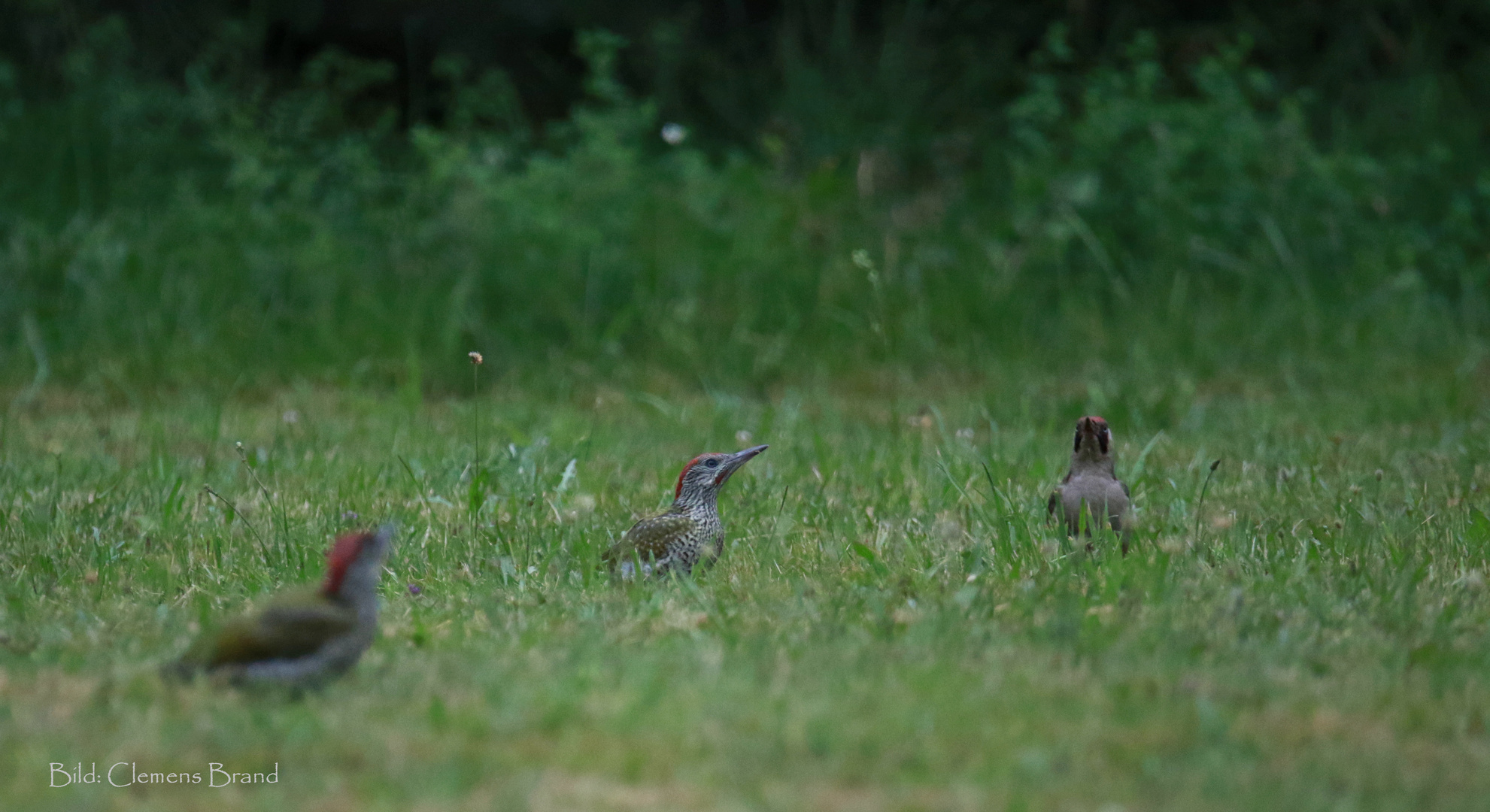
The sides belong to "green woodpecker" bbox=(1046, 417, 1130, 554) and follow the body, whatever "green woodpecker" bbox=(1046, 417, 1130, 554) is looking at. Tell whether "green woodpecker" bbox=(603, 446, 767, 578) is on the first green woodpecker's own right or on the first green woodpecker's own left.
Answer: on the first green woodpecker's own right

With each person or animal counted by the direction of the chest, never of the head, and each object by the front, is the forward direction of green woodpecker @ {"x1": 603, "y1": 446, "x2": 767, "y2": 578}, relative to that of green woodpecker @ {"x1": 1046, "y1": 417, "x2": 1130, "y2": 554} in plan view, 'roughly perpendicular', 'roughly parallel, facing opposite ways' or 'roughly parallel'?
roughly perpendicular

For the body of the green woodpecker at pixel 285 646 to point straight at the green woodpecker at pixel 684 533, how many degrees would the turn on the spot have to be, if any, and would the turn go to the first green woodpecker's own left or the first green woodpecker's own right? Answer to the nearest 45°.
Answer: approximately 45° to the first green woodpecker's own left

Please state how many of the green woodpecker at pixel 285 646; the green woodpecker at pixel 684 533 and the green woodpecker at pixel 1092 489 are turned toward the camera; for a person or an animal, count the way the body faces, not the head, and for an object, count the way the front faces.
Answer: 1

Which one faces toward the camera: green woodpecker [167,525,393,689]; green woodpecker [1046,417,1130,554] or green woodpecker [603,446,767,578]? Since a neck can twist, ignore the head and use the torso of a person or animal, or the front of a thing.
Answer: green woodpecker [1046,417,1130,554]

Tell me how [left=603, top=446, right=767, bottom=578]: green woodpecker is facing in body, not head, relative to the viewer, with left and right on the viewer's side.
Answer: facing to the right of the viewer

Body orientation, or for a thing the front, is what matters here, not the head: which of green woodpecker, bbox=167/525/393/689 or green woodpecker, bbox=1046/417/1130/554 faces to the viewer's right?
green woodpecker, bbox=167/525/393/689

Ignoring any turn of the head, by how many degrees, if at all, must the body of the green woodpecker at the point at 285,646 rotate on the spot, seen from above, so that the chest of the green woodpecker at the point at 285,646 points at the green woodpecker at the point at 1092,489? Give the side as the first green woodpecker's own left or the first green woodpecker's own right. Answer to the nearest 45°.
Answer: approximately 45° to the first green woodpecker's own left

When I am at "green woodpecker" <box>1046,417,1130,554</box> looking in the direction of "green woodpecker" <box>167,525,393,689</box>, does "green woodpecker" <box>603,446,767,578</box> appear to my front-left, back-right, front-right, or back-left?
front-right

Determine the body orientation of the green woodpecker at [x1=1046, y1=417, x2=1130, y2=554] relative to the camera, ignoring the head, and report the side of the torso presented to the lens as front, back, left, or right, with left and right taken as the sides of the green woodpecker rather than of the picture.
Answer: front

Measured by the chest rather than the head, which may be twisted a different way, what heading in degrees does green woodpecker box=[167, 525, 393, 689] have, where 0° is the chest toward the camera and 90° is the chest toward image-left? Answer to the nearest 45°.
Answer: approximately 270°

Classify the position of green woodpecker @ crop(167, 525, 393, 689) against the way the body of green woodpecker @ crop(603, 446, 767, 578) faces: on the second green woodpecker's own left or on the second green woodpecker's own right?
on the second green woodpecker's own right

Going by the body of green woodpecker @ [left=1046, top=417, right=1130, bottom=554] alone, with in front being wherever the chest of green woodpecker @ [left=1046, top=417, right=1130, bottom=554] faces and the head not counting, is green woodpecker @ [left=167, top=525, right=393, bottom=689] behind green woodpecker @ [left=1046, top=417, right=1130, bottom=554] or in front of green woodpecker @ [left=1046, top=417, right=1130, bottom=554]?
in front
